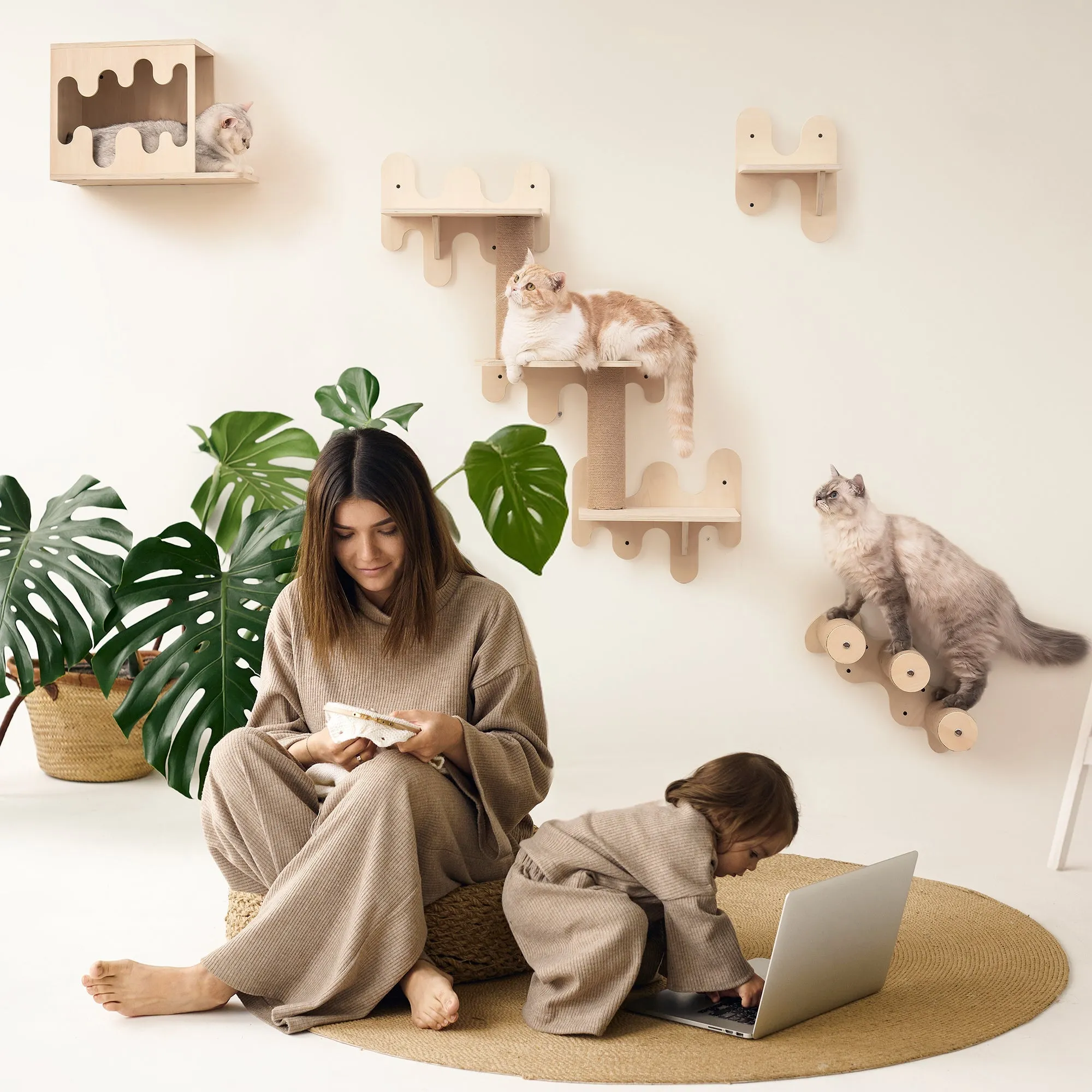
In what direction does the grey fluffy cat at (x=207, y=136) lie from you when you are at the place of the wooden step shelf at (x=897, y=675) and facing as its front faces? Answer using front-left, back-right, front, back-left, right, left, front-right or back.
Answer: right

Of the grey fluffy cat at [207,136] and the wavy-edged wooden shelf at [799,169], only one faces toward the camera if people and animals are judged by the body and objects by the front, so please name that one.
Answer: the wavy-edged wooden shelf

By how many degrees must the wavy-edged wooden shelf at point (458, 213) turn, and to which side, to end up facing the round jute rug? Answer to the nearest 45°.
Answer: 0° — it already faces it

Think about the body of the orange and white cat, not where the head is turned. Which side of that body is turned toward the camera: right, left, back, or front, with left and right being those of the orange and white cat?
left

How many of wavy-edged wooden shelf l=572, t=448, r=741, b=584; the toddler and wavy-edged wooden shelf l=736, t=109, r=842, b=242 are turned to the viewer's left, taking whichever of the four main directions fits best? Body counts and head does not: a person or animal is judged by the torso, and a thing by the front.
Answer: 0

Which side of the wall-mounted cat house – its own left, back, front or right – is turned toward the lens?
front

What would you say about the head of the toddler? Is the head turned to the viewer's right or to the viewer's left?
to the viewer's right

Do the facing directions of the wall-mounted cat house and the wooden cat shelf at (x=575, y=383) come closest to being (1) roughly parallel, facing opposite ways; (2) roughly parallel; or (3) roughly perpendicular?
roughly parallel

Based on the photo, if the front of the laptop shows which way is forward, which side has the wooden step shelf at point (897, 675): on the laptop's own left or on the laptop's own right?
on the laptop's own right

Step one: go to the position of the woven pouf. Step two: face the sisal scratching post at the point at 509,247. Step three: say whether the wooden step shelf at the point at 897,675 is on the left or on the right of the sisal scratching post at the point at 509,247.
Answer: right

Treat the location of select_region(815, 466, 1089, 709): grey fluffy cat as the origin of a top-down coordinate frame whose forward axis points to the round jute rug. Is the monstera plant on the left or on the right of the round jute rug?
right

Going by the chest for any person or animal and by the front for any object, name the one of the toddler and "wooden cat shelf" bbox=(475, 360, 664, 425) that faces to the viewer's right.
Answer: the toddler

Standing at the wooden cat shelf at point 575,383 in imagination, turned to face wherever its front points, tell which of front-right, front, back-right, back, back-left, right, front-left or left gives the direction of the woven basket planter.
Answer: right

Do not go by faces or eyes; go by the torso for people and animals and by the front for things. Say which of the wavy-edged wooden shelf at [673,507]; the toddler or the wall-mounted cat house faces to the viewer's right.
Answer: the toddler

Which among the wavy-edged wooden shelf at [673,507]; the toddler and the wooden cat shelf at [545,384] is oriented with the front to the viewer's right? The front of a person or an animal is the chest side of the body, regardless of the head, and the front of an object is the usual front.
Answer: the toddler

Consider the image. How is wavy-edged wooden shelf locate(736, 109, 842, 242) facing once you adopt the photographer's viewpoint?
facing the viewer
